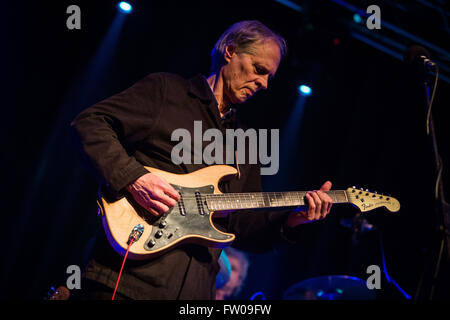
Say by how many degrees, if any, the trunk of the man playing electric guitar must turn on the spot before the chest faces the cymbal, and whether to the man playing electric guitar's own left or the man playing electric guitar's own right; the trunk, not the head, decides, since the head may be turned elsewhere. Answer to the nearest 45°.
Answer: approximately 90° to the man playing electric guitar's own left

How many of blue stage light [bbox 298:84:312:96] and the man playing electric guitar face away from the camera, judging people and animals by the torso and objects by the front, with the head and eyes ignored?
0

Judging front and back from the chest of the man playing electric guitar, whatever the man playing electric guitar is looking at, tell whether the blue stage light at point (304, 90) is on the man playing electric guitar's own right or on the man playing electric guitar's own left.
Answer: on the man playing electric guitar's own left

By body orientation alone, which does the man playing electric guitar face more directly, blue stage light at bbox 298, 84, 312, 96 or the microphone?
the microphone

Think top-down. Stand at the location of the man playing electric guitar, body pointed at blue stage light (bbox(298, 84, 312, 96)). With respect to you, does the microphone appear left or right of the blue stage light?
right

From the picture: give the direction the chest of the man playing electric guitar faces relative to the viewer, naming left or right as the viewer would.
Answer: facing the viewer and to the right of the viewer

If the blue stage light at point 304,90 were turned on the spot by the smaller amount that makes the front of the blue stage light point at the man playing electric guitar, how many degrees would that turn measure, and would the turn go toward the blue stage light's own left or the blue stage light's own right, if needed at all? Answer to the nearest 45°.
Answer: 0° — it already faces them

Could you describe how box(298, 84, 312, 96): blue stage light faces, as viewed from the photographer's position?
facing the viewer

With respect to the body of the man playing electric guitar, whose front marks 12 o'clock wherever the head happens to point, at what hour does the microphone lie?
The microphone is roughly at 10 o'clock from the man playing electric guitar.
